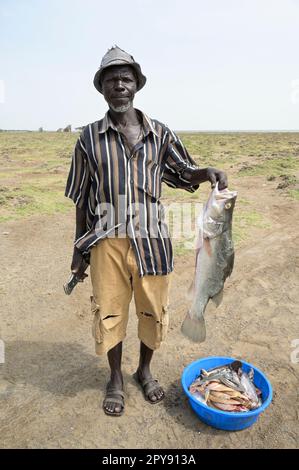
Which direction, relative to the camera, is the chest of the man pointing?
toward the camera

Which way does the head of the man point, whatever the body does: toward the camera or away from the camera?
toward the camera
